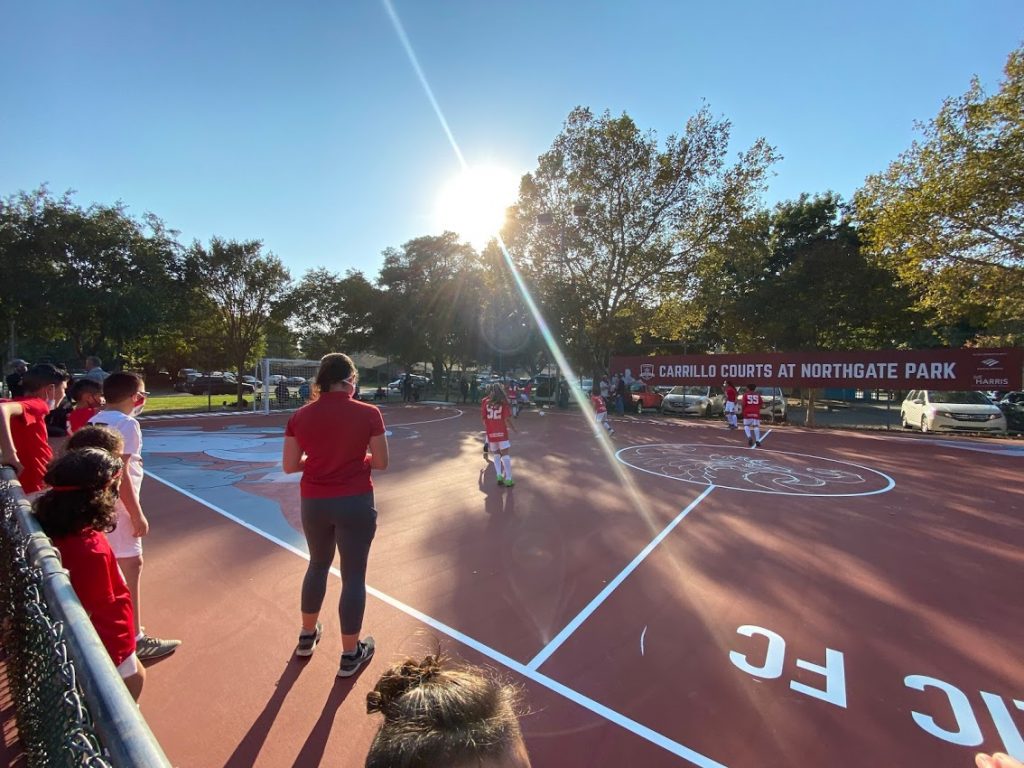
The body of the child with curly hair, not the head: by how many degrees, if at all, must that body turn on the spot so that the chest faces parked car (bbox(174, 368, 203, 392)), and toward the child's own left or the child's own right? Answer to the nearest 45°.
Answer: approximately 45° to the child's own left

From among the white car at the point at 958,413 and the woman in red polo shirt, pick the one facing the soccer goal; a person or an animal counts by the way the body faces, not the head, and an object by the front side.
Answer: the woman in red polo shirt

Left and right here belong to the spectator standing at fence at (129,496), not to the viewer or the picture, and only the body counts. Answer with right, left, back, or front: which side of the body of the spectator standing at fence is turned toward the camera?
right

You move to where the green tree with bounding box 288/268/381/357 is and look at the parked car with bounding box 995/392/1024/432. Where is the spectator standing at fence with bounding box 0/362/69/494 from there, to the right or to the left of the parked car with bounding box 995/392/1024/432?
right

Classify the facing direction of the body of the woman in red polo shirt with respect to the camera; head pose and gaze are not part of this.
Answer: away from the camera

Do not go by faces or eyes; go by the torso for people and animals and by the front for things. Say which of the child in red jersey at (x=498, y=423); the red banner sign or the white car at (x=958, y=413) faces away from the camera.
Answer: the child in red jersey

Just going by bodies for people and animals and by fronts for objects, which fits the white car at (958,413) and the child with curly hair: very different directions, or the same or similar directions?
very different directions

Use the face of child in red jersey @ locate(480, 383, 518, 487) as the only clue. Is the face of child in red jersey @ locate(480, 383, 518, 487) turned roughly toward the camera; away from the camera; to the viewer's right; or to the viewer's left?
away from the camera

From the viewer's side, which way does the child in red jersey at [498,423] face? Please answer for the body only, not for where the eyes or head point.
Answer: away from the camera

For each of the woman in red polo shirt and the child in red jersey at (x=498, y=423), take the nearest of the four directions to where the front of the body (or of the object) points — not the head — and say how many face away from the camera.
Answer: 2

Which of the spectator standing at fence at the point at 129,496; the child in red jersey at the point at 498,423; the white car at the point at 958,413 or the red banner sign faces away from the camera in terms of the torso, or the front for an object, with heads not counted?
the child in red jersey

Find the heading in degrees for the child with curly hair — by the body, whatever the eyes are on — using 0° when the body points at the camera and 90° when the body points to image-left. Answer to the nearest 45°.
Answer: approximately 225°

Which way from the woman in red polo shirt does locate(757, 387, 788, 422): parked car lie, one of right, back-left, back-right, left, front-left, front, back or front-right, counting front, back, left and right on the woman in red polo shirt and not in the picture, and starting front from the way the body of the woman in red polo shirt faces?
front-right
